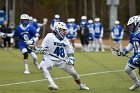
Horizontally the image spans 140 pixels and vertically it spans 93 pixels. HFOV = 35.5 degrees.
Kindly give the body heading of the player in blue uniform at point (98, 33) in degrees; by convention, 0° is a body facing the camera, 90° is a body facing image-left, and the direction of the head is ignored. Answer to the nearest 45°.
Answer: approximately 0°

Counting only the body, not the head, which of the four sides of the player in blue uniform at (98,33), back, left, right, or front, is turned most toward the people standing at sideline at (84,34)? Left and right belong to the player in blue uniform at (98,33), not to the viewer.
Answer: right

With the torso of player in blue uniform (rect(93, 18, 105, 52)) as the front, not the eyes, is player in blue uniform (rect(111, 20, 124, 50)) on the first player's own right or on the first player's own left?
on the first player's own left

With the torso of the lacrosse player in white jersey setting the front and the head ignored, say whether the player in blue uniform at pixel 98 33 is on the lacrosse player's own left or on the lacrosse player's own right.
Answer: on the lacrosse player's own left

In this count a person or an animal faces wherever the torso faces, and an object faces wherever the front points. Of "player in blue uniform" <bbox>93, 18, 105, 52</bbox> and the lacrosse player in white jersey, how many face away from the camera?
0

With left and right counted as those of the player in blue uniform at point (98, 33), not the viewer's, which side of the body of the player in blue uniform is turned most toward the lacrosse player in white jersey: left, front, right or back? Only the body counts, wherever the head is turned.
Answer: front

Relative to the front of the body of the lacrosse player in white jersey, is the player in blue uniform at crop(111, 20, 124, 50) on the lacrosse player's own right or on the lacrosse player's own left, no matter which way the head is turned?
on the lacrosse player's own left

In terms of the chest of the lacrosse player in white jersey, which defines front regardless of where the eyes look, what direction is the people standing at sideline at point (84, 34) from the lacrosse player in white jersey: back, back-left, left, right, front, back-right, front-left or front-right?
back-left

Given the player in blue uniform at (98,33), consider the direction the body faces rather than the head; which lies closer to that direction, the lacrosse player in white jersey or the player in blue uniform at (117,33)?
the lacrosse player in white jersey
